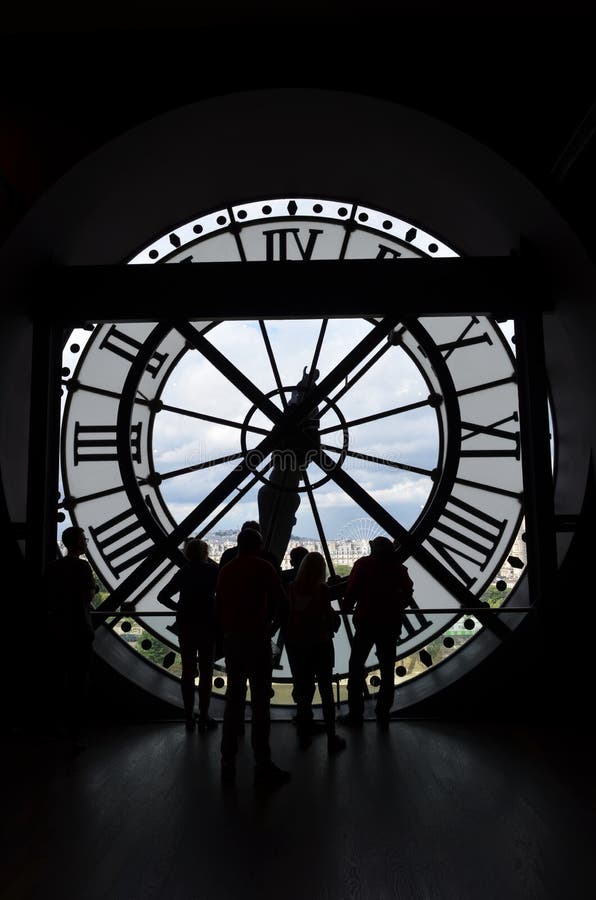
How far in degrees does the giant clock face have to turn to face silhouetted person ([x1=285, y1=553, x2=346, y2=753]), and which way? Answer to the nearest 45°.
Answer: approximately 180°

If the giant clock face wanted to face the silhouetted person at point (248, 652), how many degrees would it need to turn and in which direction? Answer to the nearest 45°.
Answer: approximately 180°

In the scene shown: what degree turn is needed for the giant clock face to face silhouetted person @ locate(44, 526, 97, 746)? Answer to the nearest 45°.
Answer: approximately 135° to its left

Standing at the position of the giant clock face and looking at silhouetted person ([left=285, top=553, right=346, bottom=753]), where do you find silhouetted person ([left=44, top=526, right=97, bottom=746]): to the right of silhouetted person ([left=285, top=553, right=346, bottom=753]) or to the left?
right

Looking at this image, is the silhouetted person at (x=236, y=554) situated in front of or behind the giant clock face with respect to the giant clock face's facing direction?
behind

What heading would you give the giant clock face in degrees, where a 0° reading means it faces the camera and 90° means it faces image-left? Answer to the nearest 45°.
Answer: approximately 180°
